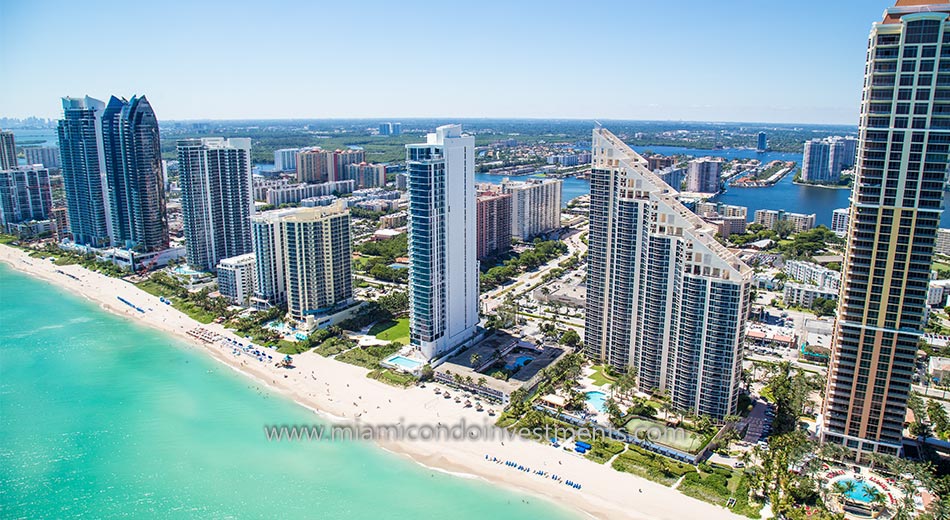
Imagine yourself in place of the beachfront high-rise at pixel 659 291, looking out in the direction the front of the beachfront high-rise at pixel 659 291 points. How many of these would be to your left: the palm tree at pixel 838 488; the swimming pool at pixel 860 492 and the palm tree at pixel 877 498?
3

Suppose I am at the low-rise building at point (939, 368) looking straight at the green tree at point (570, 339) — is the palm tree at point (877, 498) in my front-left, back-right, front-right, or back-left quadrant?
front-left

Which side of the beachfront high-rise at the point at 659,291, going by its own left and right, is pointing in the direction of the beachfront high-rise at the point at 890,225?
left

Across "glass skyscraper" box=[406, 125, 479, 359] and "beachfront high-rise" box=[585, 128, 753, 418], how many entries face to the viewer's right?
0

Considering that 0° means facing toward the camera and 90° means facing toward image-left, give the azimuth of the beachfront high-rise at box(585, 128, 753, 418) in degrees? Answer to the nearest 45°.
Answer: approximately 45°

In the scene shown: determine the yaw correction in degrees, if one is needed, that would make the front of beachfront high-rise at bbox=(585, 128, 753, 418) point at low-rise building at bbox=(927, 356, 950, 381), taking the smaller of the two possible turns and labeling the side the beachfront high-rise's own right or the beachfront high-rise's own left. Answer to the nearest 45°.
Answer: approximately 180°

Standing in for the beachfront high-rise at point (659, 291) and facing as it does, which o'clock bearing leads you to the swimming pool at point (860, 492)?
The swimming pool is roughly at 9 o'clock from the beachfront high-rise.

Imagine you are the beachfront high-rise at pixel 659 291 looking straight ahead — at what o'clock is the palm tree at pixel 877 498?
The palm tree is roughly at 9 o'clock from the beachfront high-rise.

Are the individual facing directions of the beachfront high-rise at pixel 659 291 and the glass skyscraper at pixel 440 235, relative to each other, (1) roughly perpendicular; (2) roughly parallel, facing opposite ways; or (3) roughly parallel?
roughly parallel

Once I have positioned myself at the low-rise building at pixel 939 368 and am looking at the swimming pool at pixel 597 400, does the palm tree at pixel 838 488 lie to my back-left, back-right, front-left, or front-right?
front-left

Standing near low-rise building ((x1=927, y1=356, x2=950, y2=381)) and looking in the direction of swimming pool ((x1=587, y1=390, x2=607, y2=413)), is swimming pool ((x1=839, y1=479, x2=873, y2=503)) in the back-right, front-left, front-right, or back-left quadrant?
front-left

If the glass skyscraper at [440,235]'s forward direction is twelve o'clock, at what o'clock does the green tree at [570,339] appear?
The green tree is roughly at 7 o'clock from the glass skyscraper.

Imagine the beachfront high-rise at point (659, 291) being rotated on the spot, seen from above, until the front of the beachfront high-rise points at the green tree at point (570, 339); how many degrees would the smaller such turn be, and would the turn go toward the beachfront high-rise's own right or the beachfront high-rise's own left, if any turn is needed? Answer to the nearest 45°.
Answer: approximately 90° to the beachfront high-rise's own right
